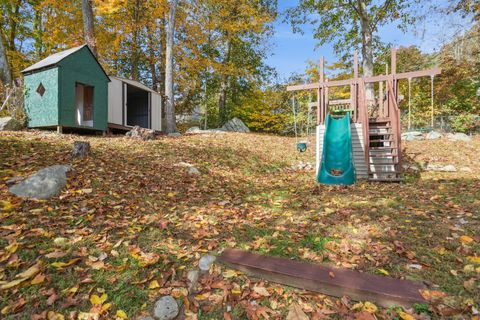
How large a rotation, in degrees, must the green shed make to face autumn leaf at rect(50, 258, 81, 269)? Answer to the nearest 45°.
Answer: approximately 45° to its right

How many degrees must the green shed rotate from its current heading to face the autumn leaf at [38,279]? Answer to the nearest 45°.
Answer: approximately 45° to its right

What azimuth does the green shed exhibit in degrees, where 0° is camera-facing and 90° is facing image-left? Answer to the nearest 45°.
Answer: approximately 315°

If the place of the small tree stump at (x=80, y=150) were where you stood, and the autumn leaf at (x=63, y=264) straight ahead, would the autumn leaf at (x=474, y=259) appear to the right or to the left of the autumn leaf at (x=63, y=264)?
left

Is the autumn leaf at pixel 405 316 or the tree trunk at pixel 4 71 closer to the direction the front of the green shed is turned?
the autumn leaf

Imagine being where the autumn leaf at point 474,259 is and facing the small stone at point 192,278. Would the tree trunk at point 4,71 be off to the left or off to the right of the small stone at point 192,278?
right

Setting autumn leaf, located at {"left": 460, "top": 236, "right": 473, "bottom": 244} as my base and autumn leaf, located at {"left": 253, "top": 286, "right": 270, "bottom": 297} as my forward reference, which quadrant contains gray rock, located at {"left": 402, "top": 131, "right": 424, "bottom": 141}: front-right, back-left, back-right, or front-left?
back-right

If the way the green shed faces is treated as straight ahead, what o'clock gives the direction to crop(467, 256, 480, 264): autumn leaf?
The autumn leaf is roughly at 1 o'clock from the green shed.

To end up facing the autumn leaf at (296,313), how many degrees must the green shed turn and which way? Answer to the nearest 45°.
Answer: approximately 45° to its right

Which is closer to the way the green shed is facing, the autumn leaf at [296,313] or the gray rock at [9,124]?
the autumn leaf

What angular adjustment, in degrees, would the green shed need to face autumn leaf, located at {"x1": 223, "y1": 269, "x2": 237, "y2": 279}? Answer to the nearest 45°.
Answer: approximately 45° to its right

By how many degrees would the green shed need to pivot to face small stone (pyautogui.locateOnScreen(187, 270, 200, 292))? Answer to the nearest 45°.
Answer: approximately 45° to its right

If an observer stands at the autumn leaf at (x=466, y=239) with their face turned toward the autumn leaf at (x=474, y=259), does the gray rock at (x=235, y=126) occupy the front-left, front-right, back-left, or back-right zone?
back-right

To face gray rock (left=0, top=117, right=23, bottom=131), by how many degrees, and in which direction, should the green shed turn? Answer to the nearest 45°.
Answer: approximately 135° to its right
